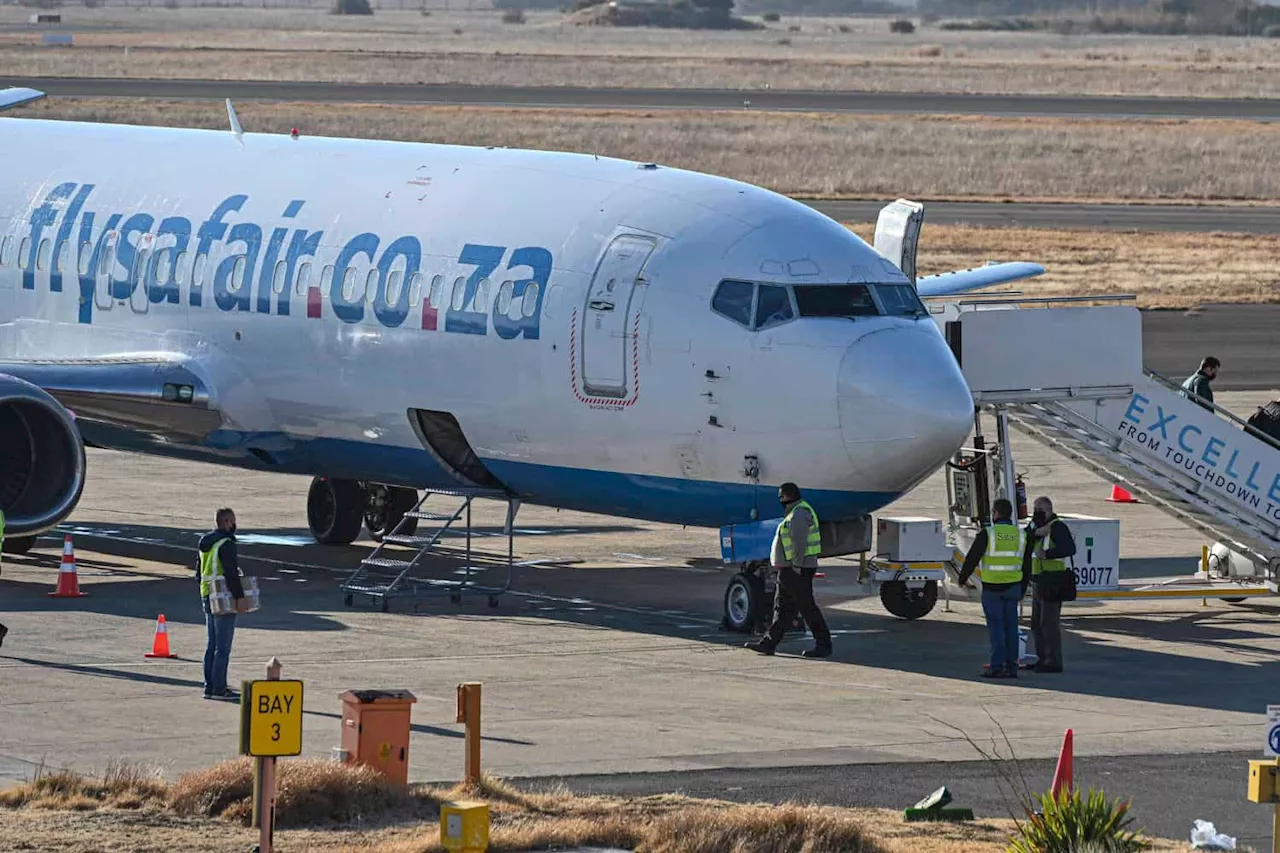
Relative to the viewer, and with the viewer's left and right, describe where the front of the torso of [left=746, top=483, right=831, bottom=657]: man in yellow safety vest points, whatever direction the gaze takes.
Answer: facing to the left of the viewer

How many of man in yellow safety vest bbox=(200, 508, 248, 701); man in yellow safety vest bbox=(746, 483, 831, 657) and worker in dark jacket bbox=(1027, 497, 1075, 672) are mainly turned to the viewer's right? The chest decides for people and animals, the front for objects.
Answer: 1

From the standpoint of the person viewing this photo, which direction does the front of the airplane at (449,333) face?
facing the viewer and to the right of the viewer

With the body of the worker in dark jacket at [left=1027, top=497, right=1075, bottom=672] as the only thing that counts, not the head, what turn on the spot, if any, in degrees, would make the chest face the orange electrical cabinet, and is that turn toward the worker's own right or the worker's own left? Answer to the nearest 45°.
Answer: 0° — they already face it

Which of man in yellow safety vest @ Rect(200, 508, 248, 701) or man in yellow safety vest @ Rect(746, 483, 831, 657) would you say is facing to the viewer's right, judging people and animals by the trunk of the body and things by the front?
man in yellow safety vest @ Rect(200, 508, 248, 701)

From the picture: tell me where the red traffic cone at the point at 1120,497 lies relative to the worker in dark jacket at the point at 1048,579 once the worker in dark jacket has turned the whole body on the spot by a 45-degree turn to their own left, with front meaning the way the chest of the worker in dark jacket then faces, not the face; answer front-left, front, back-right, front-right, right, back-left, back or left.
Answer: back

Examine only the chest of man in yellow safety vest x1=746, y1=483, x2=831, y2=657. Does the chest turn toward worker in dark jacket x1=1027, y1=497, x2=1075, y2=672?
no

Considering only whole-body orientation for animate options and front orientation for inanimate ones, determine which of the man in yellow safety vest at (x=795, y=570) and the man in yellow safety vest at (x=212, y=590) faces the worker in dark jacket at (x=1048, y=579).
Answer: the man in yellow safety vest at (x=212, y=590)

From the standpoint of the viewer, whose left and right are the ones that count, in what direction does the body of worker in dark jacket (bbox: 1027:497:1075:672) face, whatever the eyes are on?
facing the viewer and to the left of the viewer

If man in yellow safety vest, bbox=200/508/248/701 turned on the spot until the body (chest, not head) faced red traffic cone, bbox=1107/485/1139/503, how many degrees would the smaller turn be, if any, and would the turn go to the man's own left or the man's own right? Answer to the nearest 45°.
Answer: approximately 45° to the man's own left

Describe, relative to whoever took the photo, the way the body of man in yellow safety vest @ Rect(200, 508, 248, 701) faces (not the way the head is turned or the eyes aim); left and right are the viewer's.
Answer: facing to the right of the viewer

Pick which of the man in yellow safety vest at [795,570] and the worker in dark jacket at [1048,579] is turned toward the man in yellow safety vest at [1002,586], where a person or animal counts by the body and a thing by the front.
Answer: the worker in dark jacket

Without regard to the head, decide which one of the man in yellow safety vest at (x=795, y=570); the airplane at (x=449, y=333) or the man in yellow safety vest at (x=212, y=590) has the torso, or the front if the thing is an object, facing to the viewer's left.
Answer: the man in yellow safety vest at (x=795, y=570)
